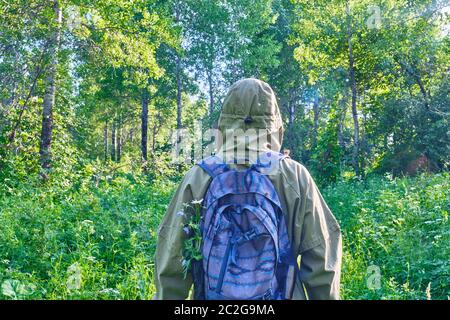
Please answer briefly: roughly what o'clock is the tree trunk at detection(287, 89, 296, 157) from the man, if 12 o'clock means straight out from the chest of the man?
The tree trunk is roughly at 12 o'clock from the man.

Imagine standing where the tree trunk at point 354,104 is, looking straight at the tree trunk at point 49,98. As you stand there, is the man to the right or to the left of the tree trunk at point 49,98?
left

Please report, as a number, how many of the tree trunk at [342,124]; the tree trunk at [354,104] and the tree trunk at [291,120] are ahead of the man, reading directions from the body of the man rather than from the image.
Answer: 3

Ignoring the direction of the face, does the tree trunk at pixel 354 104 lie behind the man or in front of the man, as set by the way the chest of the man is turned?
in front

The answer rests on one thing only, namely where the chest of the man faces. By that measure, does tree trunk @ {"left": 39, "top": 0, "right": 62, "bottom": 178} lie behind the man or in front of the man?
in front

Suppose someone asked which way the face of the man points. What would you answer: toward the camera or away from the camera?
away from the camera

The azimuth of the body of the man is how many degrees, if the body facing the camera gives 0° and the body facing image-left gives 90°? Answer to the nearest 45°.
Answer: approximately 180°

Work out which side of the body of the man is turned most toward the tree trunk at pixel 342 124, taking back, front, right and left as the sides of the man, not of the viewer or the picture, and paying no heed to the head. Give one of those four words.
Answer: front
